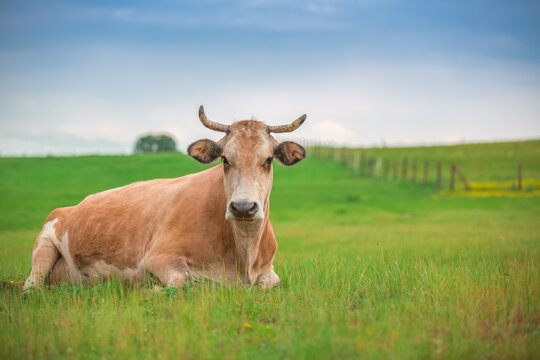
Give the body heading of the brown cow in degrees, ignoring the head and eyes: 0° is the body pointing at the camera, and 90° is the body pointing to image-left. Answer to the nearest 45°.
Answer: approximately 315°
